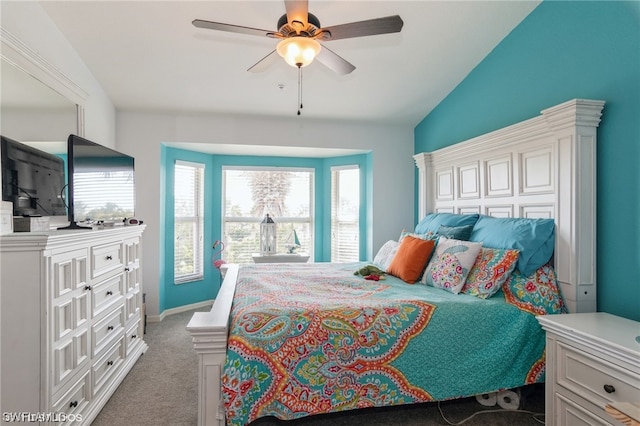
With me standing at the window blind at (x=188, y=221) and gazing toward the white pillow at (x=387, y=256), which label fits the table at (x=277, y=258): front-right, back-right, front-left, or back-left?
front-left

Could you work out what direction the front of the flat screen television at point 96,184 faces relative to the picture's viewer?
facing the viewer and to the right of the viewer

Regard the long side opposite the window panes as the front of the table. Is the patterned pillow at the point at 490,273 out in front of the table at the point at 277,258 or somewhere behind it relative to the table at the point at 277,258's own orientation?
in front

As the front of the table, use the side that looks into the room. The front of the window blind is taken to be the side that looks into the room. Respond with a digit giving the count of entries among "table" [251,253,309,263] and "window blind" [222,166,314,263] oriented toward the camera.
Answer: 2

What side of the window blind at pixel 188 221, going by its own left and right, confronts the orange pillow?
front

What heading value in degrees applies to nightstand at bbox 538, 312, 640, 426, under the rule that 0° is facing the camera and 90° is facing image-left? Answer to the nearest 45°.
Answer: approximately 45°

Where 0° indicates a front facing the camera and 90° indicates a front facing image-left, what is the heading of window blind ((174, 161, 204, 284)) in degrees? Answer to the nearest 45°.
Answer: approximately 315°

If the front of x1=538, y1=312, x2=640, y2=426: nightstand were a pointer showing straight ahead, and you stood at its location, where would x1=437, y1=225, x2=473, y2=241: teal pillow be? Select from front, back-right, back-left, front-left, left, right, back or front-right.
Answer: right

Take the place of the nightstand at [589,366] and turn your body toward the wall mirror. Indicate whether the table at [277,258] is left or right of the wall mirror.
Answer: right

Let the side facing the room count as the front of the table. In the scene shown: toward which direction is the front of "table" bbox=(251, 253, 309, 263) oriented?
toward the camera

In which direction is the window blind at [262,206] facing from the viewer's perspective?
toward the camera
